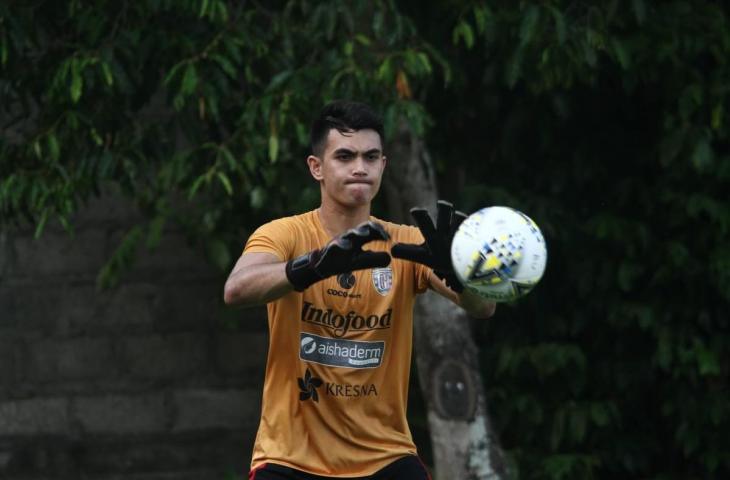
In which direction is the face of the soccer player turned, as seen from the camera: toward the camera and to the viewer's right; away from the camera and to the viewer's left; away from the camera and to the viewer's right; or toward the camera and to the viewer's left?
toward the camera and to the viewer's right

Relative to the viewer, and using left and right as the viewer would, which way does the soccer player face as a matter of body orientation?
facing the viewer
